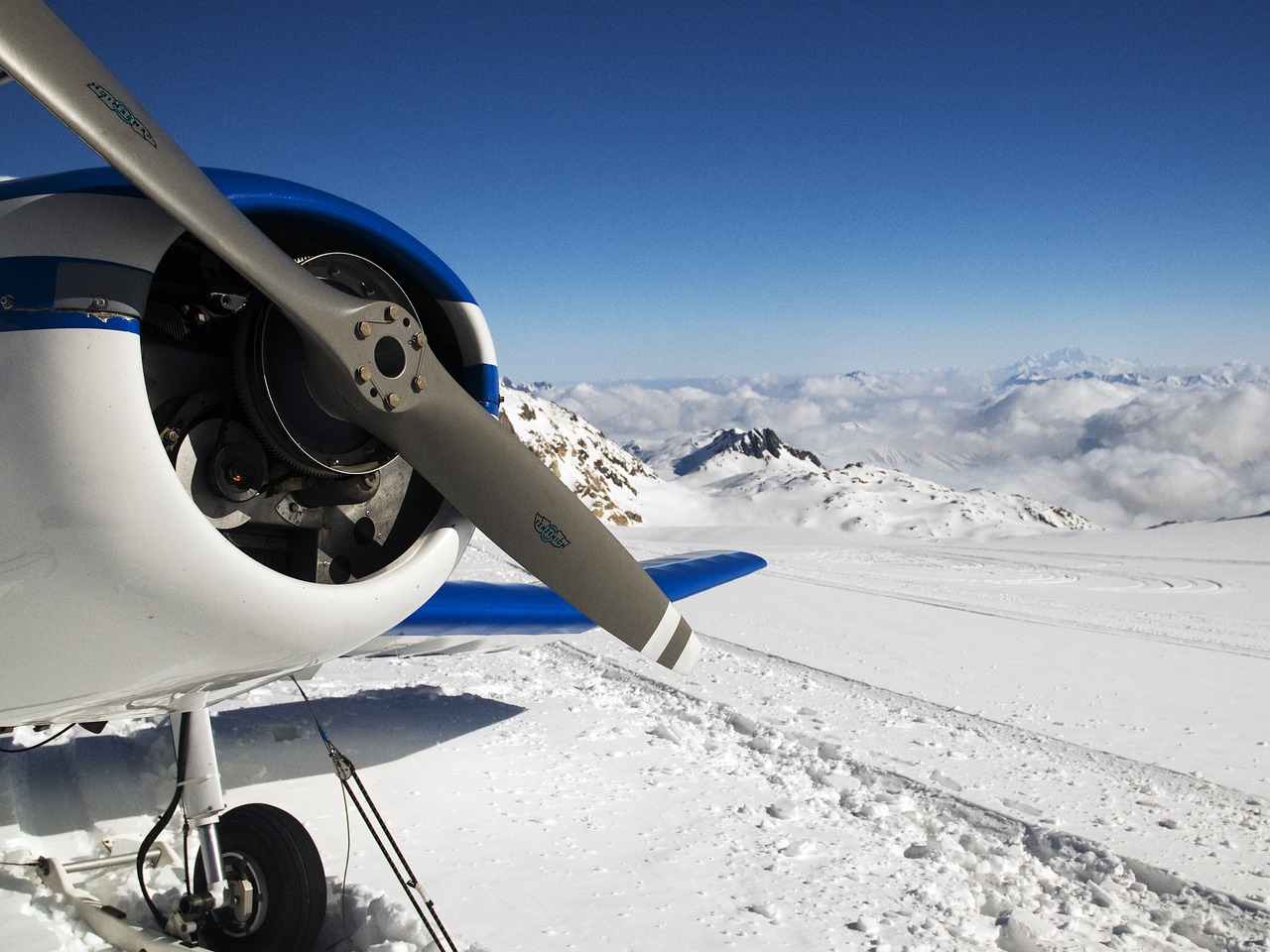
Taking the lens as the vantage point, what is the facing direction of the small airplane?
facing the viewer and to the right of the viewer
